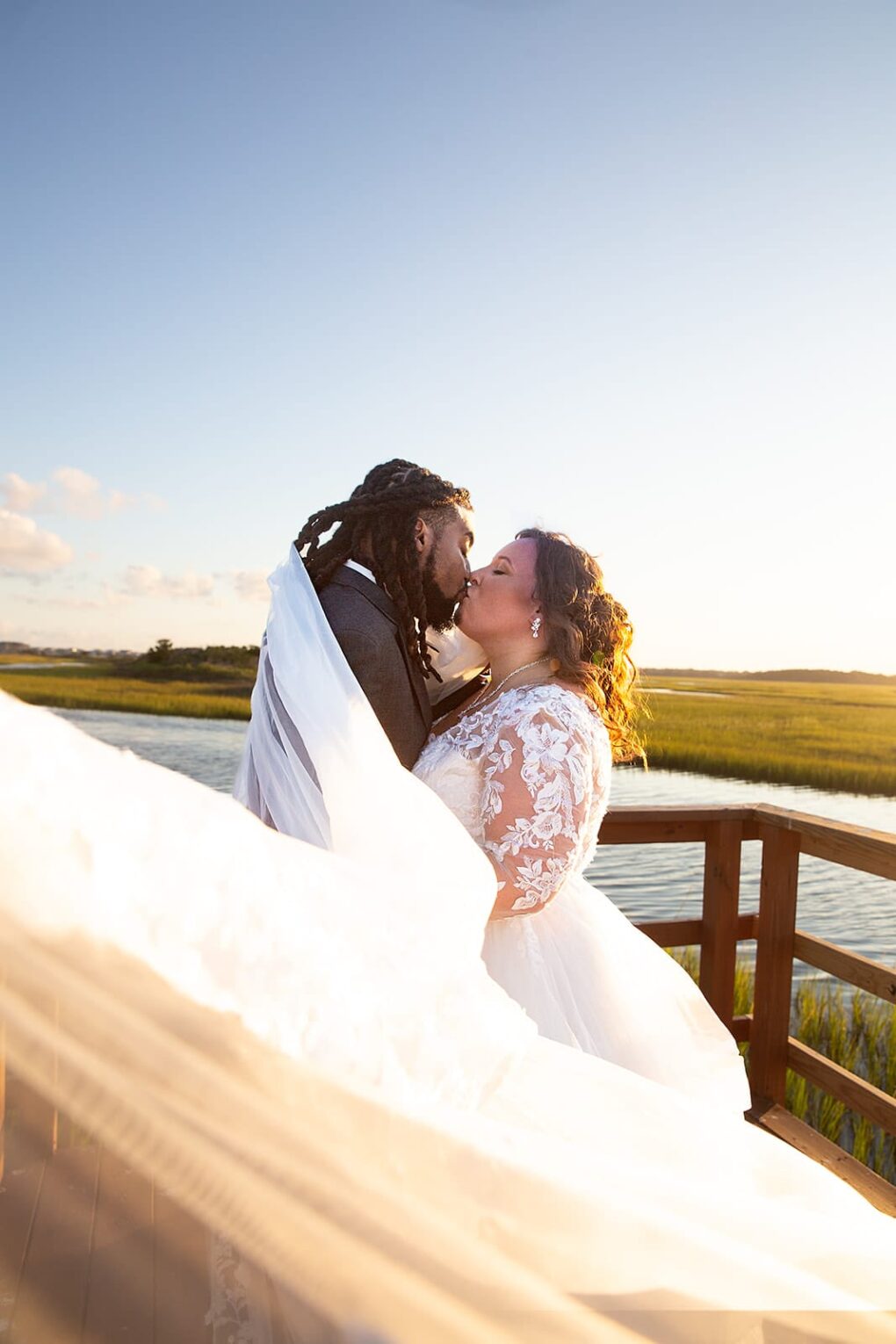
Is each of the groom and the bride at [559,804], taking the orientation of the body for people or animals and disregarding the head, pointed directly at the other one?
yes

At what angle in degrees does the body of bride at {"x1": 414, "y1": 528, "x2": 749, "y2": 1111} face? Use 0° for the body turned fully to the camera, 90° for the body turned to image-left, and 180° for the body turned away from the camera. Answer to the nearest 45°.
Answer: approximately 90°

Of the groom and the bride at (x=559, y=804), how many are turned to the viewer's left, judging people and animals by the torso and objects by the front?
1

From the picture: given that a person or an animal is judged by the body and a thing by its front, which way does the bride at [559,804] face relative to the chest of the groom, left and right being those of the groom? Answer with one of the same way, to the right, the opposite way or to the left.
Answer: the opposite way

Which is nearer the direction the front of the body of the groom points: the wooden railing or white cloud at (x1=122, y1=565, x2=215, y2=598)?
the wooden railing

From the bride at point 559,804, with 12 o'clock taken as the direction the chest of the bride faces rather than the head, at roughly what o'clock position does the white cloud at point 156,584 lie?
The white cloud is roughly at 2 o'clock from the bride.

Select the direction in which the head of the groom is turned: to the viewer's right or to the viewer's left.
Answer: to the viewer's right

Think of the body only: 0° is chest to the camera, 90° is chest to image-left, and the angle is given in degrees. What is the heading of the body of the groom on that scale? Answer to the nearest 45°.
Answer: approximately 270°
